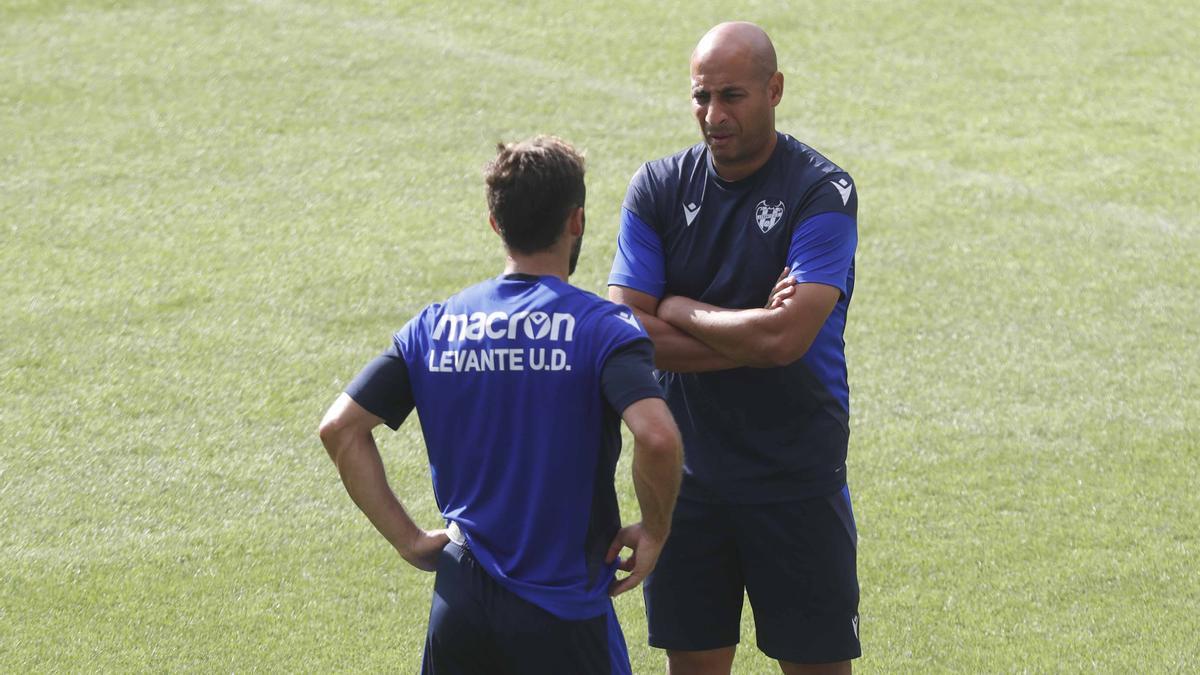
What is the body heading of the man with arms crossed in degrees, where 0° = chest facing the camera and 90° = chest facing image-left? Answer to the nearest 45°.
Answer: approximately 45°

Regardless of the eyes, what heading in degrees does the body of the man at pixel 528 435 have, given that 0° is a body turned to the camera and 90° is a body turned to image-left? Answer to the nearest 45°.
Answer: approximately 225°

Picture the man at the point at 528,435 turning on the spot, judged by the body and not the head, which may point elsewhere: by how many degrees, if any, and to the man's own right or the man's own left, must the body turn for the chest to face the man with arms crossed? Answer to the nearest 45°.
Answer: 0° — they already face them

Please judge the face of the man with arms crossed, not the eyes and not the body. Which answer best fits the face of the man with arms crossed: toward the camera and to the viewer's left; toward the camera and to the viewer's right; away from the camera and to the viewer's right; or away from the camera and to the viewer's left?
toward the camera and to the viewer's left

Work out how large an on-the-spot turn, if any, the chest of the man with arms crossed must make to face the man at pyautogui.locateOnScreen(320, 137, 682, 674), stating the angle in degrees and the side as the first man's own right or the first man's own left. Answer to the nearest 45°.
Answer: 0° — they already face them

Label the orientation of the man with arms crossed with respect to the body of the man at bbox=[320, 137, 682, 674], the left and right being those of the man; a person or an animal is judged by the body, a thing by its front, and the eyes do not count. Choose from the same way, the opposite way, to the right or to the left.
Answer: the opposite way
